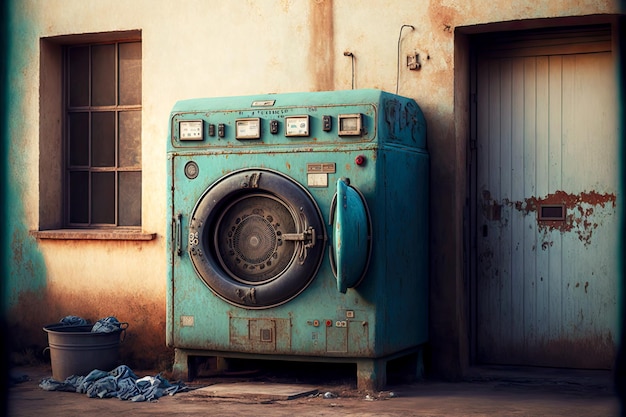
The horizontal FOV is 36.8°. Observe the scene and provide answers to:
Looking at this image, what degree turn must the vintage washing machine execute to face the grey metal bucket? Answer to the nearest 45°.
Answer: approximately 45° to its right

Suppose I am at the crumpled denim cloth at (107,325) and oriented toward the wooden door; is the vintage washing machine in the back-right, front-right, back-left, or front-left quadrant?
front-right

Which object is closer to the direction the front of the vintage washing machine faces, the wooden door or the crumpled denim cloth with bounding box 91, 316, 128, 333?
the crumpled denim cloth

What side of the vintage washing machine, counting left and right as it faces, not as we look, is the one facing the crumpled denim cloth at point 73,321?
right

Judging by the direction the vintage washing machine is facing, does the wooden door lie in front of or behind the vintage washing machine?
behind

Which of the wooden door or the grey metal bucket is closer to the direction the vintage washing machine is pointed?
the grey metal bucket

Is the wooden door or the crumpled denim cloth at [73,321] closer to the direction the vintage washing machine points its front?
the crumpled denim cloth

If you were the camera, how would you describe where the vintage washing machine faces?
facing the viewer and to the left of the viewer
